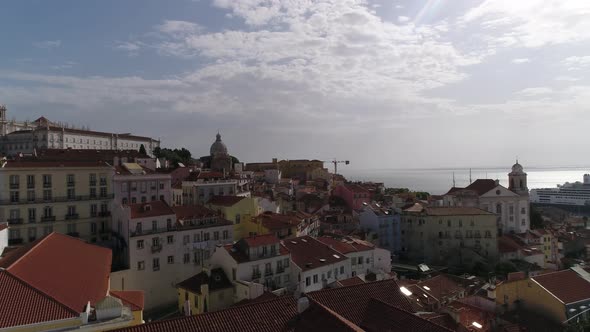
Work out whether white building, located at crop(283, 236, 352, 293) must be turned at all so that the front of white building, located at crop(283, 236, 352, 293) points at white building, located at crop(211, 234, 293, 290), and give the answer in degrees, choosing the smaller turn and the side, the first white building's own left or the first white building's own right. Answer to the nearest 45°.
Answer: approximately 90° to the first white building's own right

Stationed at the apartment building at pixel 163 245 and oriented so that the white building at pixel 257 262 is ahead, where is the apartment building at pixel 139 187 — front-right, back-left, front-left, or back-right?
back-left

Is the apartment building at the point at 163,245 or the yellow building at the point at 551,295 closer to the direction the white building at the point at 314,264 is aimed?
the yellow building

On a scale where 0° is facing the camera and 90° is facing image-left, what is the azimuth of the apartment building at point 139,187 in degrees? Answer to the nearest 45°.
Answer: approximately 0°

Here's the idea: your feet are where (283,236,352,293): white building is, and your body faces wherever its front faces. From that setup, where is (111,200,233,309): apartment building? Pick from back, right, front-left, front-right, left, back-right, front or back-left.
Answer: back-right

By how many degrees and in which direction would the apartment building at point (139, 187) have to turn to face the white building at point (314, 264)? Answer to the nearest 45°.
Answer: approximately 45° to its left

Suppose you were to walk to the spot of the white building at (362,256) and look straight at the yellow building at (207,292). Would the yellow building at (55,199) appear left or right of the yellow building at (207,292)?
right

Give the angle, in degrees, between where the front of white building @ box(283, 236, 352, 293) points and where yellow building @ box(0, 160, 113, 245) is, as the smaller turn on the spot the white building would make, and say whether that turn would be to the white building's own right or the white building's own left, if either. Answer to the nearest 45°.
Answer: approximately 135° to the white building's own right

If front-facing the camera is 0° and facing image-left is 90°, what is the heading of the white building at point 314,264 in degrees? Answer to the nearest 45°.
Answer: approximately 315°
